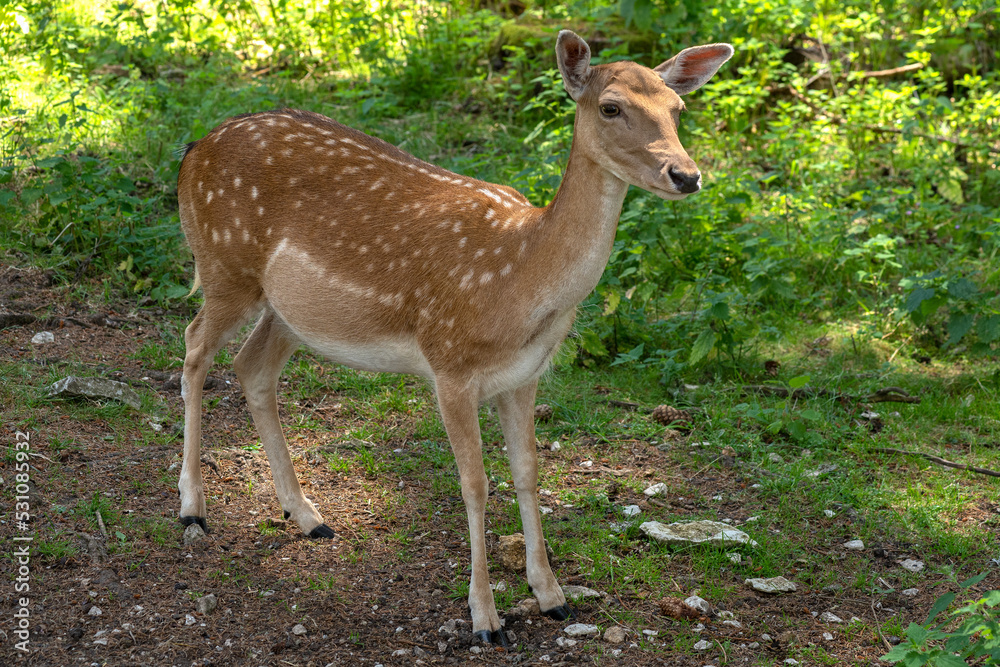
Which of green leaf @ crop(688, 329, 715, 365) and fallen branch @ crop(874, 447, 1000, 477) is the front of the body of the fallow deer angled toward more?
the fallen branch

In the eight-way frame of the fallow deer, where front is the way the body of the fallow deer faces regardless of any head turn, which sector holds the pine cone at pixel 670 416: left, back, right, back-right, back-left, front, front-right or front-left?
left

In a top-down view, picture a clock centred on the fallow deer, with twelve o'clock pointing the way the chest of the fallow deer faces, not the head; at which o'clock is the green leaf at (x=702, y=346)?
The green leaf is roughly at 9 o'clock from the fallow deer.

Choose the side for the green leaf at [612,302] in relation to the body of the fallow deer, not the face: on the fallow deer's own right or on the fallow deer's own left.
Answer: on the fallow deer's own left

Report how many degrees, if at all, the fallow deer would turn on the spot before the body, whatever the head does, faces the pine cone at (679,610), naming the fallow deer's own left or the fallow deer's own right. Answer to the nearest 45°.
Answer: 0° — it already faces it

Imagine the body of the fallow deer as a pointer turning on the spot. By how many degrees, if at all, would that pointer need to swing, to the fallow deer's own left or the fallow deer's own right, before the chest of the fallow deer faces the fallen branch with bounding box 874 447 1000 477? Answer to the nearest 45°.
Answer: approximately 45° to the fallow deer's own left

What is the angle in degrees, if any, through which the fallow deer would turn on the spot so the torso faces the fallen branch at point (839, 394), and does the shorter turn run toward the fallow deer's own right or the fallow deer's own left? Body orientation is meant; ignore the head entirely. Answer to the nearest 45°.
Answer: approximately 90° to the fallow deer's own left
